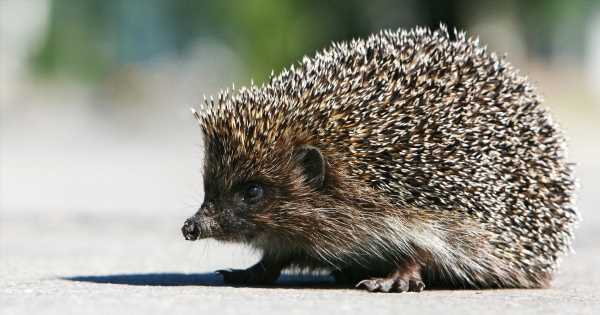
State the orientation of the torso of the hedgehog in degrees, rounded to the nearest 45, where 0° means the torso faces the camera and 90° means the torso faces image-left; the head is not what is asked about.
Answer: approximately 90°
